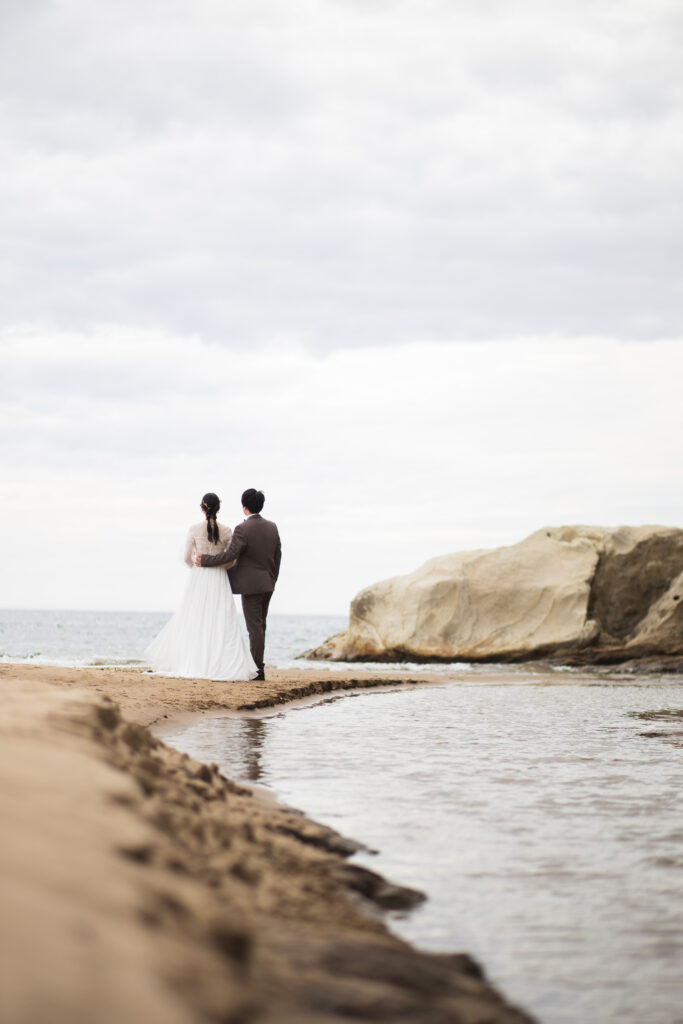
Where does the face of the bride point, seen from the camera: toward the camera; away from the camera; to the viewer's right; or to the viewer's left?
away from the camera

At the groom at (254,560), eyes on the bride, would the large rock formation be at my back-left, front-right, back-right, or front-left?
back-right

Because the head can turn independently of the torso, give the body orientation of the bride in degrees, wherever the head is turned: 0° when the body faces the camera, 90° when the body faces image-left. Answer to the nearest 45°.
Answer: approximately 180°

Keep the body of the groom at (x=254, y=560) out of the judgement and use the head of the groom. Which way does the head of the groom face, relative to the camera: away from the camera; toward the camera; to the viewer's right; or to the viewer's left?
away from the camera

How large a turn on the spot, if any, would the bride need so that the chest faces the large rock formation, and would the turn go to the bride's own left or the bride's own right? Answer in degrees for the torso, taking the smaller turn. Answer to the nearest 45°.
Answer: approximately 45° to the bride's own right
